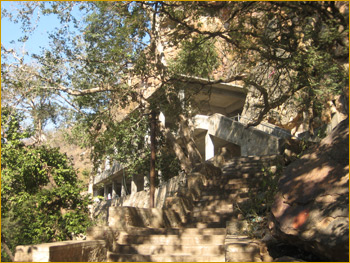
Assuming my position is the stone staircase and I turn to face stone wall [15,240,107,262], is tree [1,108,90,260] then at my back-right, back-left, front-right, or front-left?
front-right

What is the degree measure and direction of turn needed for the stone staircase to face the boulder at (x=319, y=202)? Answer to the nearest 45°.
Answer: approximately 45° to its left

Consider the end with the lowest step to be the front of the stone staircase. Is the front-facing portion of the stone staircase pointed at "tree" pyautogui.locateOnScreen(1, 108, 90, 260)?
no

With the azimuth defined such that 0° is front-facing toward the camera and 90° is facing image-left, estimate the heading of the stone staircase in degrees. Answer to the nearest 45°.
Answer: approximately 0°

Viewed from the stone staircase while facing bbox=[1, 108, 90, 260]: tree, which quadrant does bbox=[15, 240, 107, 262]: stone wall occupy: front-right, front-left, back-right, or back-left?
front-left

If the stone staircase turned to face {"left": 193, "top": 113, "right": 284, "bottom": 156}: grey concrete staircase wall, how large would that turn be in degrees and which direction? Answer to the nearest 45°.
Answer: approximately 180°

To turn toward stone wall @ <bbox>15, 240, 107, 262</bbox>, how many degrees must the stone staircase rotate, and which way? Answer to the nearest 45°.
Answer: approximately 45° to its right

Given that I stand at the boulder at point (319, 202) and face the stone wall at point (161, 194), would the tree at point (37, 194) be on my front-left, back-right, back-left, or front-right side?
front-left
